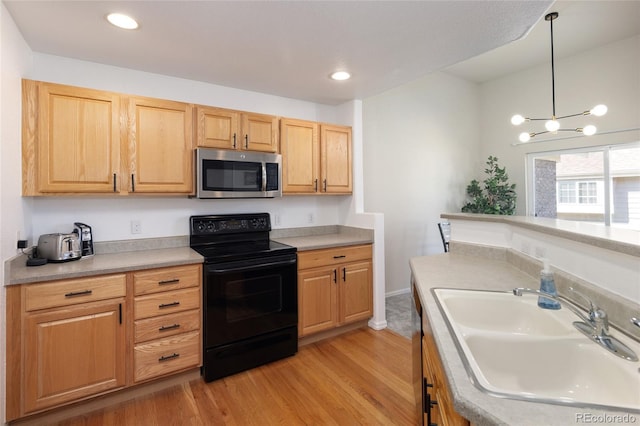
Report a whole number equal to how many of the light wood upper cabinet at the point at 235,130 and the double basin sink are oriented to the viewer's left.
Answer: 1

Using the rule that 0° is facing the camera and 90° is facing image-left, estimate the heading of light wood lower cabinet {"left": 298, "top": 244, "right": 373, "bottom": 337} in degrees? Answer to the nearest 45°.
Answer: approximately 315°

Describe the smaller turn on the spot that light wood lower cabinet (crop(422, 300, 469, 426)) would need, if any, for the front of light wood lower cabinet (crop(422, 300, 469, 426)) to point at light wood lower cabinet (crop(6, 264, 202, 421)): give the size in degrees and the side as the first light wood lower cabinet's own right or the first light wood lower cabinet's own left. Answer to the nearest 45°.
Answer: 0° — it already faces it

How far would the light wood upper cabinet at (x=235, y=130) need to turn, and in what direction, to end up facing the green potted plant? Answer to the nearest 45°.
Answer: approximately 45° to its left

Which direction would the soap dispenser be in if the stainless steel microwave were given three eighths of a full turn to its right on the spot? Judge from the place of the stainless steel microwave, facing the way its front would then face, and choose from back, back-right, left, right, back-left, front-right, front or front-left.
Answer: back-left

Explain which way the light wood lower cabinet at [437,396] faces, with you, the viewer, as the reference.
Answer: facing to the left of the viewer

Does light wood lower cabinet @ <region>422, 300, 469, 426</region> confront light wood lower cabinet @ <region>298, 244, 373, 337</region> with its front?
no

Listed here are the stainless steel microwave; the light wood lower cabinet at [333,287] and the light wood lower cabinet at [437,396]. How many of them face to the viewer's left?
1

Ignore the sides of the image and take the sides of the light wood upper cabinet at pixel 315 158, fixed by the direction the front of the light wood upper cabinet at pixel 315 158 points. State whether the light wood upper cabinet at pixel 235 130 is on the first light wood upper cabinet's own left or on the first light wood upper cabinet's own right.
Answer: on the first light wood upper cabinet's own right

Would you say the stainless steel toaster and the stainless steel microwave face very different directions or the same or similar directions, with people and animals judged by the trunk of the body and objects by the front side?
same or similar directions

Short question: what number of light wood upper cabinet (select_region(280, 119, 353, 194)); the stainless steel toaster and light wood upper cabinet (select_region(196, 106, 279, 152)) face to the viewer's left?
0

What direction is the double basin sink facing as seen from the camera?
to the viewer's left

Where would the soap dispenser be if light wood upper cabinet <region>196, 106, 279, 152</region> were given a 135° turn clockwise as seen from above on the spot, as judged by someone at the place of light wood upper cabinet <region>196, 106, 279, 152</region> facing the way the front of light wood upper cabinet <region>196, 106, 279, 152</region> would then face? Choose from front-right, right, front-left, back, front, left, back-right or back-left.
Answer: back-left

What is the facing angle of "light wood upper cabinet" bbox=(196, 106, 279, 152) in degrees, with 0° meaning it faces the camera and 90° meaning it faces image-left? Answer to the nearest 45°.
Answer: approximately 315°

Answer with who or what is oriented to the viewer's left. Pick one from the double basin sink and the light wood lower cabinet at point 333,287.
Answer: the double basin sink

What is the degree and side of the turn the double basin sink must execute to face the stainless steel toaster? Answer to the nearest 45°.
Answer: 0° — it already faces it
